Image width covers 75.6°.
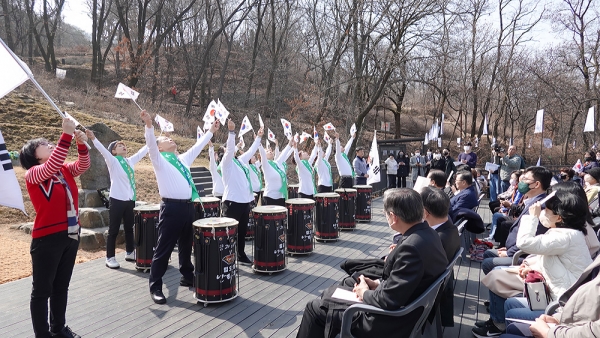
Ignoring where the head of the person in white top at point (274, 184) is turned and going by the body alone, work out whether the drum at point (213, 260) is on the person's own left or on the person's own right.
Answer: on the person's own right

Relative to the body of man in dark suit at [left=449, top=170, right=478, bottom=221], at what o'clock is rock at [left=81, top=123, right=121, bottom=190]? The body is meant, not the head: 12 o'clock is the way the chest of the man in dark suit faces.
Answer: The rock is roughly at 12 o'clock from the man in dark suit.

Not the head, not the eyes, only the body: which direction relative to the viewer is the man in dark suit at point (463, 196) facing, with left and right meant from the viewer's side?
facing to the left of the viewer

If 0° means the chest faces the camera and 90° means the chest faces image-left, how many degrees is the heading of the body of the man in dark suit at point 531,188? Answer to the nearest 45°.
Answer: approximately 90°

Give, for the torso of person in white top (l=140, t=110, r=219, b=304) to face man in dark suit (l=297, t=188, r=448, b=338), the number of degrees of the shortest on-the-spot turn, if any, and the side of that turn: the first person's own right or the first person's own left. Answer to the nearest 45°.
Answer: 0° — they already face them

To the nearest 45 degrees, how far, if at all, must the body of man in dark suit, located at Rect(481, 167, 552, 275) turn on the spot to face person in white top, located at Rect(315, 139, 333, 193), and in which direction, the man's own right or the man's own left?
approximately 45° to the man's own right

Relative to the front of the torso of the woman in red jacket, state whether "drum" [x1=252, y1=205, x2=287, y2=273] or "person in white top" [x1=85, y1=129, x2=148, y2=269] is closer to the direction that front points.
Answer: the drum

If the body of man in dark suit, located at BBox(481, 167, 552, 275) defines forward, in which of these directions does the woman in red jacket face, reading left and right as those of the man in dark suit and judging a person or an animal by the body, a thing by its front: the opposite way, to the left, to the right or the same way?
the opposite way

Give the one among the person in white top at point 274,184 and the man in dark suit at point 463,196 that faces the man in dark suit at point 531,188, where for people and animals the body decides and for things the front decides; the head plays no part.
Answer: the person in white top

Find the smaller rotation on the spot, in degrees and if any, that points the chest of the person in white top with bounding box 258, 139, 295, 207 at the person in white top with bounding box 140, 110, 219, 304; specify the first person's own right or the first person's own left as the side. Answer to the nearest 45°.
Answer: approximately 90° to the first person's own right
